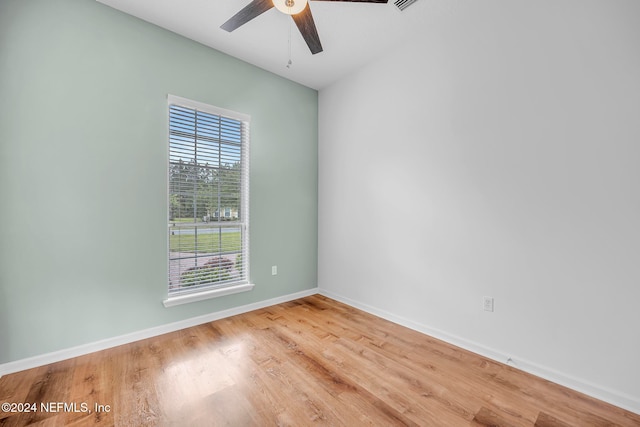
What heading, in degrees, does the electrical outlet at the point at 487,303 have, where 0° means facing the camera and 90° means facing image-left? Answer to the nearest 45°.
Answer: approximately 0°
